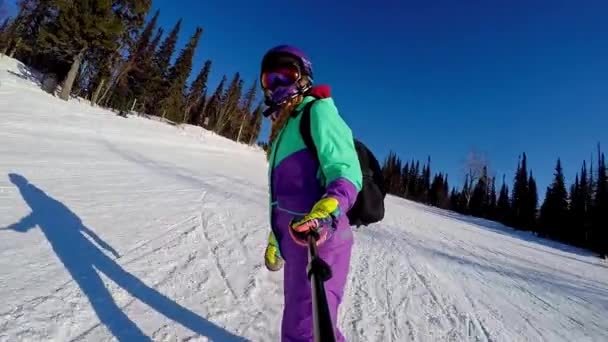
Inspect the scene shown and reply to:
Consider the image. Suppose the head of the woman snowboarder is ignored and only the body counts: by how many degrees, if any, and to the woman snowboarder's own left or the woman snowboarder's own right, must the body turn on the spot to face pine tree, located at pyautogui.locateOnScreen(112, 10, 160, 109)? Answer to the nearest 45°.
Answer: approximately 90° to the woman snowboarder's own right

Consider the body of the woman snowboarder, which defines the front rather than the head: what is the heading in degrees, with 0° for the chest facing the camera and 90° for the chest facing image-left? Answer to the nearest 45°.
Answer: approximately 45°

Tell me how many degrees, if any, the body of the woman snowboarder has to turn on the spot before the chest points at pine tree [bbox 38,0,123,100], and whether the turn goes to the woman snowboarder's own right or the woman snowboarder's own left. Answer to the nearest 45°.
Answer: approximately 90° to the woman snowboarder's own right

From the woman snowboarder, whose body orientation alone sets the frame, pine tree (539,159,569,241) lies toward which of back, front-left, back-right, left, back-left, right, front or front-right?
back
